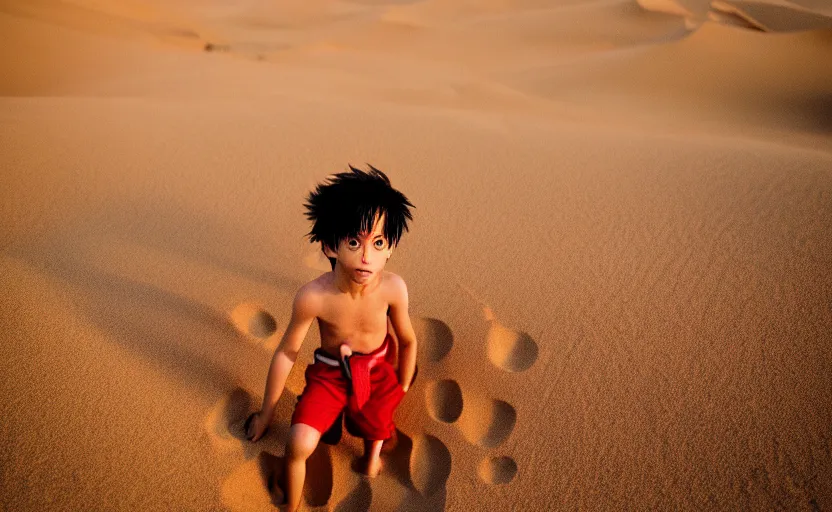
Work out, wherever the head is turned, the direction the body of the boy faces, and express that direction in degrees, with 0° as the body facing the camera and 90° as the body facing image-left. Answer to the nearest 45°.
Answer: approximately 0°

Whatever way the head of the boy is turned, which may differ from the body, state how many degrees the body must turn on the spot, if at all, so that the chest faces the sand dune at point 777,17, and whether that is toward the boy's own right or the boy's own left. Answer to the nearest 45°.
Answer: approximately 135° to the boy's own left
